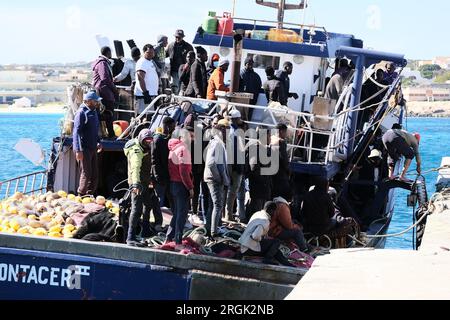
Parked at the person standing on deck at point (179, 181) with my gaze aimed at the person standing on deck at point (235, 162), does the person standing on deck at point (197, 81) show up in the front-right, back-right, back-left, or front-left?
front-left

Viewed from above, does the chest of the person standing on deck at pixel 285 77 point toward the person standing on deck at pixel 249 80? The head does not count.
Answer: no

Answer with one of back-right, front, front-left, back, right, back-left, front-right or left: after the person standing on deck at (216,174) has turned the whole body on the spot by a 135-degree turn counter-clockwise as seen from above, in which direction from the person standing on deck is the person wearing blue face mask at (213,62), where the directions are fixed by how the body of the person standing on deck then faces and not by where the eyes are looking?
front-right

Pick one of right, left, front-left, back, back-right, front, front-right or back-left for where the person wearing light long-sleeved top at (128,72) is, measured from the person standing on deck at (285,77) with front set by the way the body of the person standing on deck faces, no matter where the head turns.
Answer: back-right

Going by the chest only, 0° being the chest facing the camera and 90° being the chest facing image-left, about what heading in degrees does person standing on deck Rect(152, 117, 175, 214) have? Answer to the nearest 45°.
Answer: approximately 270°

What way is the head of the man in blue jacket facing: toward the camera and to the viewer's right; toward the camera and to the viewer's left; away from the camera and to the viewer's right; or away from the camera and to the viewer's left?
toward the camera and to the viewer's right

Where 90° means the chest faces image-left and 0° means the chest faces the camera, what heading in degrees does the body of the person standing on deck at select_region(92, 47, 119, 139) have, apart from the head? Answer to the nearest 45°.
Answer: approximately 270°

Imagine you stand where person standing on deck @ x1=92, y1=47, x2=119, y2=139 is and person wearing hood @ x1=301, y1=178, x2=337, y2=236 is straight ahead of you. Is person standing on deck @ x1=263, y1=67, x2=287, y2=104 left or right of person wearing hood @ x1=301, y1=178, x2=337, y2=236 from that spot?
left

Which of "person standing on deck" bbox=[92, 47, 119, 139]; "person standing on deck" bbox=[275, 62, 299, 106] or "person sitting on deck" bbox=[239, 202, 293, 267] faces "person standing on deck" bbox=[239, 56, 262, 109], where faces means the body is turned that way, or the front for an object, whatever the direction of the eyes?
"person standing on deck" bbox=[92, 47, 119, 139]

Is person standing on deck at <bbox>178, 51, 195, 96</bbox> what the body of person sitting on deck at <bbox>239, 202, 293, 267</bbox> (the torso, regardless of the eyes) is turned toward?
no

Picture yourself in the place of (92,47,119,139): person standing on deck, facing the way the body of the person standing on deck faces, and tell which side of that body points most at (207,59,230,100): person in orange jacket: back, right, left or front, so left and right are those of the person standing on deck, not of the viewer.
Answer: front

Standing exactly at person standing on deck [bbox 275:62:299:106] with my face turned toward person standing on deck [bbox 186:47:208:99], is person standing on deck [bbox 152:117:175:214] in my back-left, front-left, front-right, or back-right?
front-left
